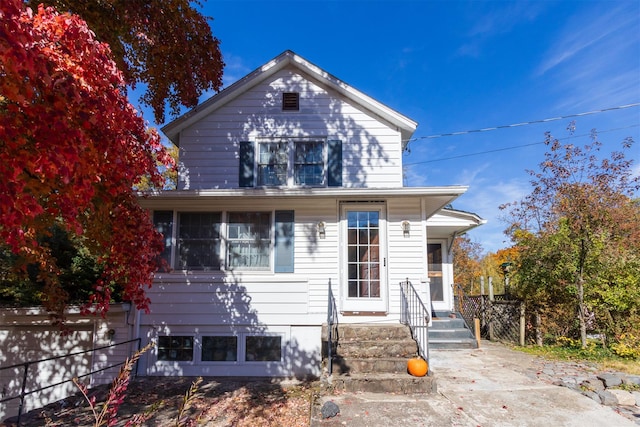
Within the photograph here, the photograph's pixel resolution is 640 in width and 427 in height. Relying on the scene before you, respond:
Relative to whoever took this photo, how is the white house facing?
facing the viewer

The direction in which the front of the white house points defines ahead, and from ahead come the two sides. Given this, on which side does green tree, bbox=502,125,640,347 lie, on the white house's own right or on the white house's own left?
on the white house's own left

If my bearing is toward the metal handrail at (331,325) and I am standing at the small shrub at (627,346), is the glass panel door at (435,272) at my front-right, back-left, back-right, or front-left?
front-right

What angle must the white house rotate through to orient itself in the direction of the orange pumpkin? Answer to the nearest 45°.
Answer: approximately 45° to its left

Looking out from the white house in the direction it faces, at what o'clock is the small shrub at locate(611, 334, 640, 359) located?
The small shrub is roughly at 9 o'clock from the white house.

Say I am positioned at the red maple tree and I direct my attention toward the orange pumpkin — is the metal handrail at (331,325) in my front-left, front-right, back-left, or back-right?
front-left

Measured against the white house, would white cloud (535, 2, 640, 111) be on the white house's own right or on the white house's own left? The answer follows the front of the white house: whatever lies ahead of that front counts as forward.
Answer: on the white house's own left

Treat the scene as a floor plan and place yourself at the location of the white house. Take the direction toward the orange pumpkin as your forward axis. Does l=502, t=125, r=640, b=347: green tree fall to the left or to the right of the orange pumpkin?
left
